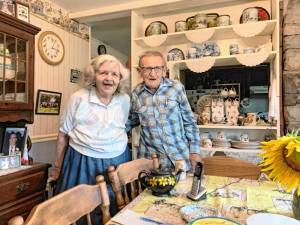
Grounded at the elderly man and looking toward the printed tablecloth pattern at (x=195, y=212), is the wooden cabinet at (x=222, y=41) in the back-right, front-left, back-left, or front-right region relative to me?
back-left

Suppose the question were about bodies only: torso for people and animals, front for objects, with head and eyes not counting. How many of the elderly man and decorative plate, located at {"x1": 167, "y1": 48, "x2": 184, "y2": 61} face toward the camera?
2

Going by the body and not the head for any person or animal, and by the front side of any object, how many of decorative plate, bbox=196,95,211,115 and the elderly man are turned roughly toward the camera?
2

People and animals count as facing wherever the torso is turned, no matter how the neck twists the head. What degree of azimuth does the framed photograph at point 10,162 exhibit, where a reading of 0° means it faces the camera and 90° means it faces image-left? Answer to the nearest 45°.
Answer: approximately 315°

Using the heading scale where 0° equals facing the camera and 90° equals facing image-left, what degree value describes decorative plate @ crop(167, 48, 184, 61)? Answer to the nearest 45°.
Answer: approximately 0°

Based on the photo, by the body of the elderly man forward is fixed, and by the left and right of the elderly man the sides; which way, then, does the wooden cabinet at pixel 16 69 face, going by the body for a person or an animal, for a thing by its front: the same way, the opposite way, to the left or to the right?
to the left

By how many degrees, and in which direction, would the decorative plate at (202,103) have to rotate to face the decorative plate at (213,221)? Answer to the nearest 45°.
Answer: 0° — it already faces it
